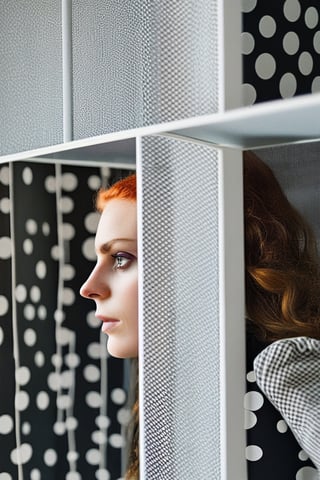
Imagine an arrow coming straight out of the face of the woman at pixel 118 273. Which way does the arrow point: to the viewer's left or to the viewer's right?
to the viewer's left
